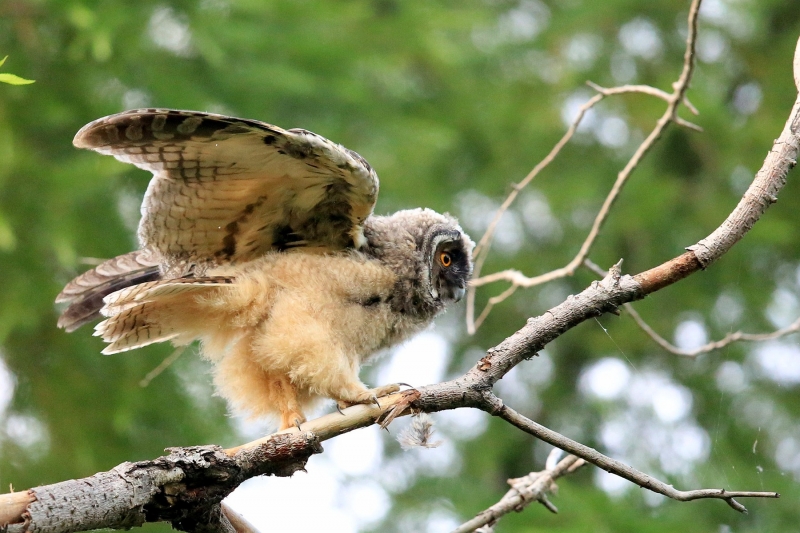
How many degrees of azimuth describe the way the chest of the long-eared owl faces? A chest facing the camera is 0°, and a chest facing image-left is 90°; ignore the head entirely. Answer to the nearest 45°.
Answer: approximately 270°
